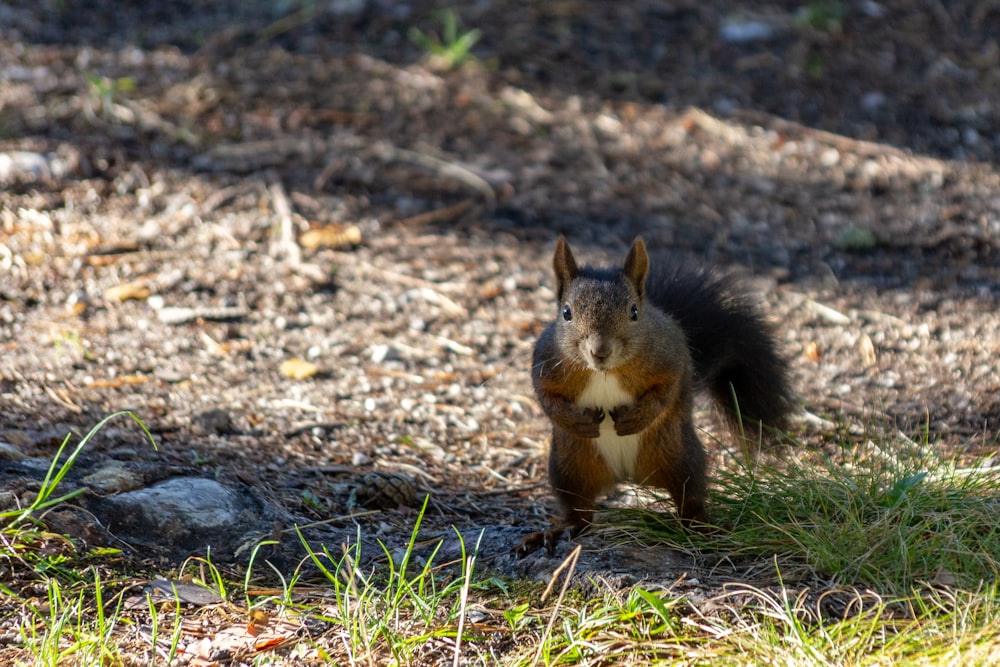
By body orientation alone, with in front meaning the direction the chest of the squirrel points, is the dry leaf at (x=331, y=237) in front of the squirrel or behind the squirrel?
behind

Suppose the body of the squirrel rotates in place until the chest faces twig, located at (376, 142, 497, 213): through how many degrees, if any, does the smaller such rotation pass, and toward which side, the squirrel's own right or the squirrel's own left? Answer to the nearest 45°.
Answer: approximately 180°

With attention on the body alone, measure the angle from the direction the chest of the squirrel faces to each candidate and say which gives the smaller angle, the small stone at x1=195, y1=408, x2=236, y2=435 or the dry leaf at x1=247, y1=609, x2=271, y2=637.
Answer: the dry leaf

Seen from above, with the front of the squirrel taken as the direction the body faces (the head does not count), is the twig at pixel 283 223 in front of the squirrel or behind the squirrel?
behind

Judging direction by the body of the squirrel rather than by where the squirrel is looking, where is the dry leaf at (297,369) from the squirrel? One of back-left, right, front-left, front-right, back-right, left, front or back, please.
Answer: back-right

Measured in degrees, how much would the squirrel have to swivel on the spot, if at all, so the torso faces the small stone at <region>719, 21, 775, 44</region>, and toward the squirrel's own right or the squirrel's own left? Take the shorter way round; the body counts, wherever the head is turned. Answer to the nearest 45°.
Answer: approximately 180°

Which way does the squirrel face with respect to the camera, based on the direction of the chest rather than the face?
toward the camera

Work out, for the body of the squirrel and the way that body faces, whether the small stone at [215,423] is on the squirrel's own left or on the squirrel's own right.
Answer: on the squirrel's own right

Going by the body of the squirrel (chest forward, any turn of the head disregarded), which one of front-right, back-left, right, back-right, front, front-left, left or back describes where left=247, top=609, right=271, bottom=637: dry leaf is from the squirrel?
front-right

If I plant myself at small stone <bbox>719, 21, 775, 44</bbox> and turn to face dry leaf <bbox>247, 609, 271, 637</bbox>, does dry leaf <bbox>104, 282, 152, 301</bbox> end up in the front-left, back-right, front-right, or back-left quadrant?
front-right

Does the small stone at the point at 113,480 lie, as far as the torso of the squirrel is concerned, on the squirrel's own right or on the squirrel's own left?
on the squirrel's own right
